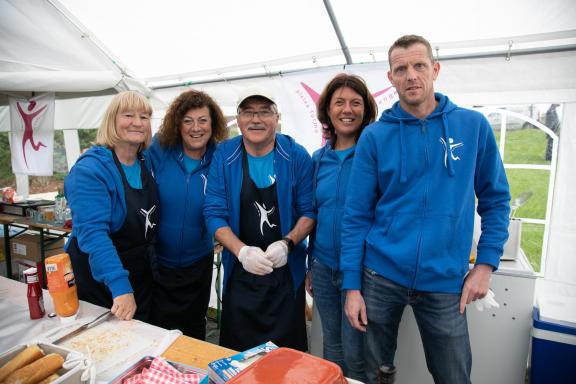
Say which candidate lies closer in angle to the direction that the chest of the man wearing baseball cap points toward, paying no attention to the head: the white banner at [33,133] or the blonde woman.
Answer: the blonde woman

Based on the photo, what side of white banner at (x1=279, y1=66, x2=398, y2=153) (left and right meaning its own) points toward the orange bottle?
front

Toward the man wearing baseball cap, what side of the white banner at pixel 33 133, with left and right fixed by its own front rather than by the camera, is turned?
front

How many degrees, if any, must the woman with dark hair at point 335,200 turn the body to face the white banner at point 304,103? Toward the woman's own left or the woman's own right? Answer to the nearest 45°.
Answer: approximately 180°

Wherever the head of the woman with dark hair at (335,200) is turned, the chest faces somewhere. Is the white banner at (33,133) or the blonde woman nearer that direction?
the blonde woman

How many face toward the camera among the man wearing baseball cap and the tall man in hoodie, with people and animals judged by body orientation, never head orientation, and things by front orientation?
2

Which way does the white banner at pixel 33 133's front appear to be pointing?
toward the camera

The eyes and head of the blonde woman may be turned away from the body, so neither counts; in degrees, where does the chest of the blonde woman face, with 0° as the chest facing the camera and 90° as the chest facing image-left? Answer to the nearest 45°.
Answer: approximately 315°

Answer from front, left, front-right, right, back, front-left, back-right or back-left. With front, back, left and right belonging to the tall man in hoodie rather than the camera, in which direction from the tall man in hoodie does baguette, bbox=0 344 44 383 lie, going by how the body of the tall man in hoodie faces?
front-right

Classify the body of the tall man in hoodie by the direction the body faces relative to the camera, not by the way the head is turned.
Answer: toward the camera

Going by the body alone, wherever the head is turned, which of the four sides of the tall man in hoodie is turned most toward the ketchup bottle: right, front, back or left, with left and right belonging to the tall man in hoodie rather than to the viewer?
right

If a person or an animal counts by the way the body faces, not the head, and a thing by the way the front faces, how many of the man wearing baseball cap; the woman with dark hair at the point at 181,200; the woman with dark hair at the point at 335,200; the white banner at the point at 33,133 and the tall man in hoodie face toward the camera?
5

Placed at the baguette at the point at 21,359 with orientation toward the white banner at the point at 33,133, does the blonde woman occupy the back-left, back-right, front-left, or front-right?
front-right

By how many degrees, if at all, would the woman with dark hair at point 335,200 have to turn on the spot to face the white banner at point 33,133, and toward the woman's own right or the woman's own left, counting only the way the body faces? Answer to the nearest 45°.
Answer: approximately 135° to the woman's own right

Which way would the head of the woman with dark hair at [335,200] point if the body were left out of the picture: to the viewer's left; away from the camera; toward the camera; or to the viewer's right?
toward the camera

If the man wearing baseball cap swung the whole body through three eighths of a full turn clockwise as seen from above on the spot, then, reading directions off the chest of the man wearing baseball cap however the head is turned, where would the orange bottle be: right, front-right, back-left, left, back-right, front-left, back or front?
left

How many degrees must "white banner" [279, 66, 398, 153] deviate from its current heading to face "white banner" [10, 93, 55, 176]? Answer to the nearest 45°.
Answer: approximately 90° to its right
